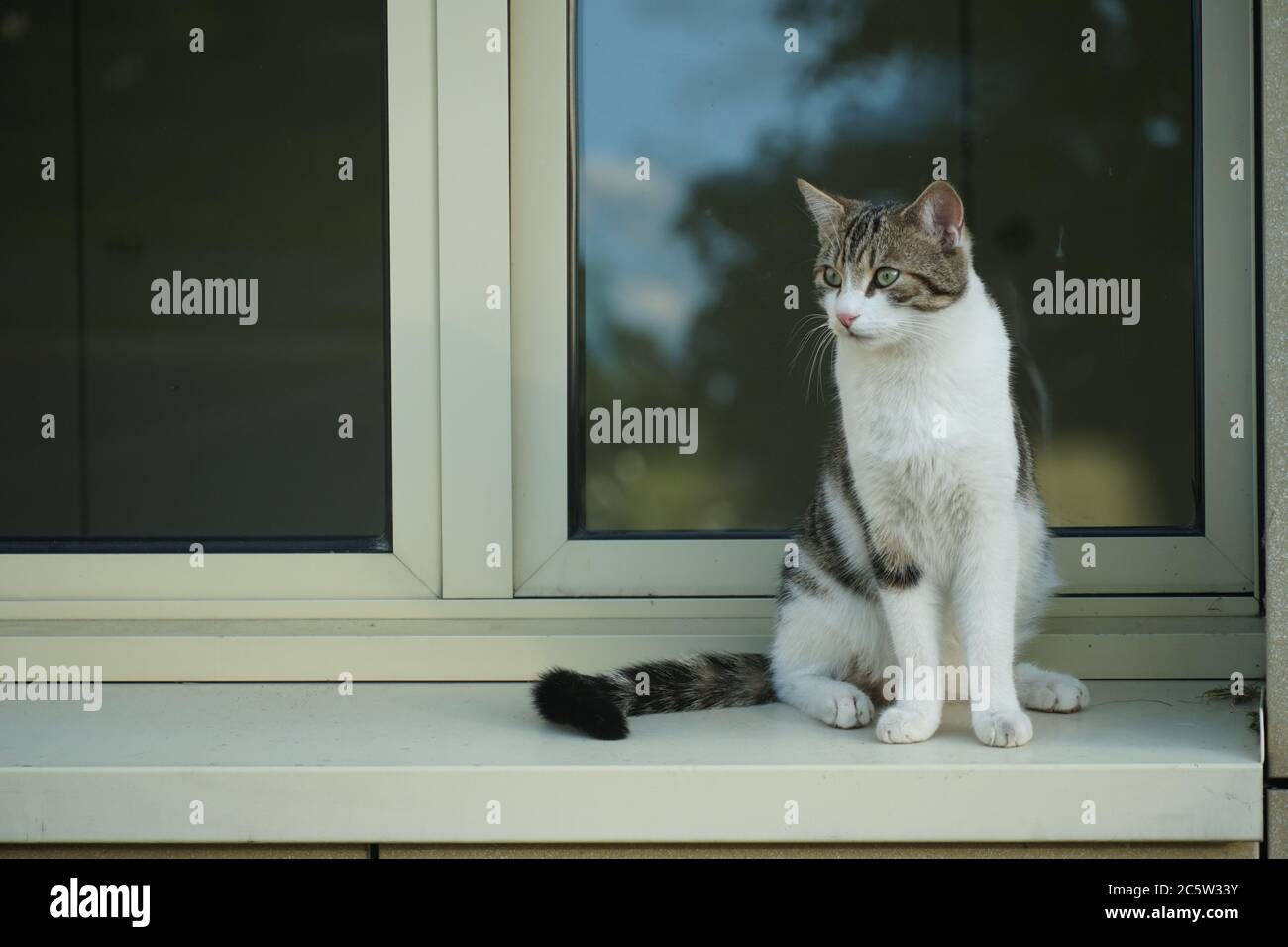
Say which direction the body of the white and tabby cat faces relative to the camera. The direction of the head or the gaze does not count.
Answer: toward the camera

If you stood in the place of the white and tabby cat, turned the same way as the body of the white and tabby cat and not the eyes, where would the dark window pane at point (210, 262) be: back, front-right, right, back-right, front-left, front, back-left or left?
back-right

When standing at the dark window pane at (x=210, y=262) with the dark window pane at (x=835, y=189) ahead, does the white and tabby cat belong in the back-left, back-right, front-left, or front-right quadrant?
front-right

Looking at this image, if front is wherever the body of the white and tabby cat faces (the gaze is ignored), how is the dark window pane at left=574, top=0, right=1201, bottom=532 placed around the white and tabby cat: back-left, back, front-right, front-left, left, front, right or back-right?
back
